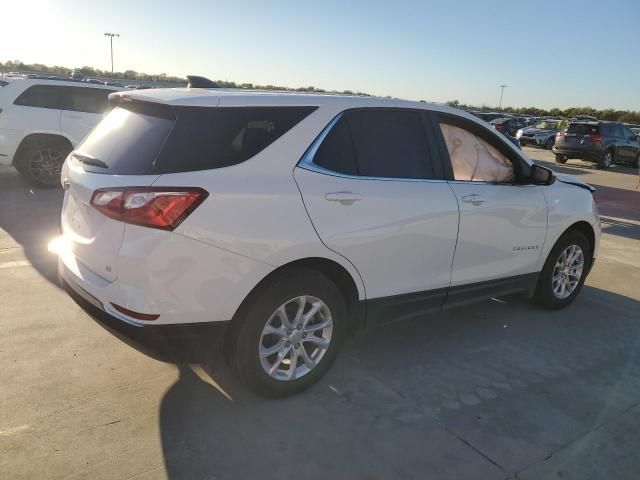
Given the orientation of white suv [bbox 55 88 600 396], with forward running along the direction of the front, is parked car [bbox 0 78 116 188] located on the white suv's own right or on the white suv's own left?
on the white suv's own left

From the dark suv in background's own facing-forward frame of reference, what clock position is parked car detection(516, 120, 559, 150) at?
The parked car is roughly at 10 o'clock from the dark suv in background.

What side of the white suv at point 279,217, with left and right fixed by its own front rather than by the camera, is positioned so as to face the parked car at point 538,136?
front

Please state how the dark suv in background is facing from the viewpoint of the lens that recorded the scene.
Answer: facing away from the viewer and to the right of the viewer

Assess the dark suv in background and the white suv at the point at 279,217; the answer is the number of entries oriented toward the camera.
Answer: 0

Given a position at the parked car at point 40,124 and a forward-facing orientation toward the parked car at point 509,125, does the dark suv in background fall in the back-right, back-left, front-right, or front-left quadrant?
front-right

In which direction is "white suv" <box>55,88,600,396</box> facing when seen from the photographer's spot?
facing away from the viewer and to the right of the viewer

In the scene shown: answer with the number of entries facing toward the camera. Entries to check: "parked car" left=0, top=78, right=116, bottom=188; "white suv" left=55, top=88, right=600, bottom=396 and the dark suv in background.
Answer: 0

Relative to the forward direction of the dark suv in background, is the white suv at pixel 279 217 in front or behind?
behind

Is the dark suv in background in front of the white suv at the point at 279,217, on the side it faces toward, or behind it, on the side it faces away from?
in front
